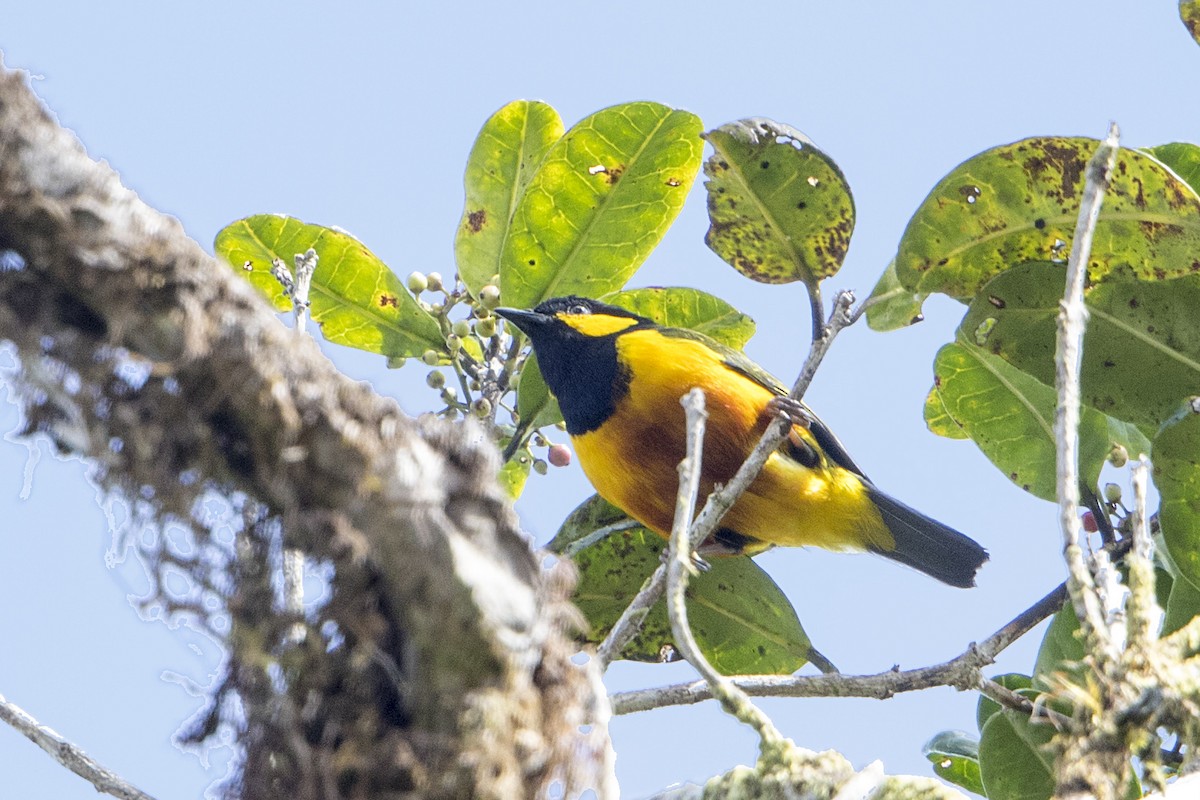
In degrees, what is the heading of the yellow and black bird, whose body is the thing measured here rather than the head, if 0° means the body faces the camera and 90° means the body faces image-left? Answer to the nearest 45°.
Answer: approximately 90°

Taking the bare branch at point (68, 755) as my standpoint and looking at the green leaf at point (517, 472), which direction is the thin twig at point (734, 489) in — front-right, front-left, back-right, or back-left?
front-right

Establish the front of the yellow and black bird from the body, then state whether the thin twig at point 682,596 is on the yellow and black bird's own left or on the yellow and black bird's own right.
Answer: on the yellow and black bird's own left

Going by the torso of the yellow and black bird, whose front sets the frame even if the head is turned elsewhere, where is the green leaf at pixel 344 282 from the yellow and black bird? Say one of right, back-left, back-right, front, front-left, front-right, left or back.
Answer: front-left

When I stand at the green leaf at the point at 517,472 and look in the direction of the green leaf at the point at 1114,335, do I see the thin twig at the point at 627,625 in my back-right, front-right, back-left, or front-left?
front-right
